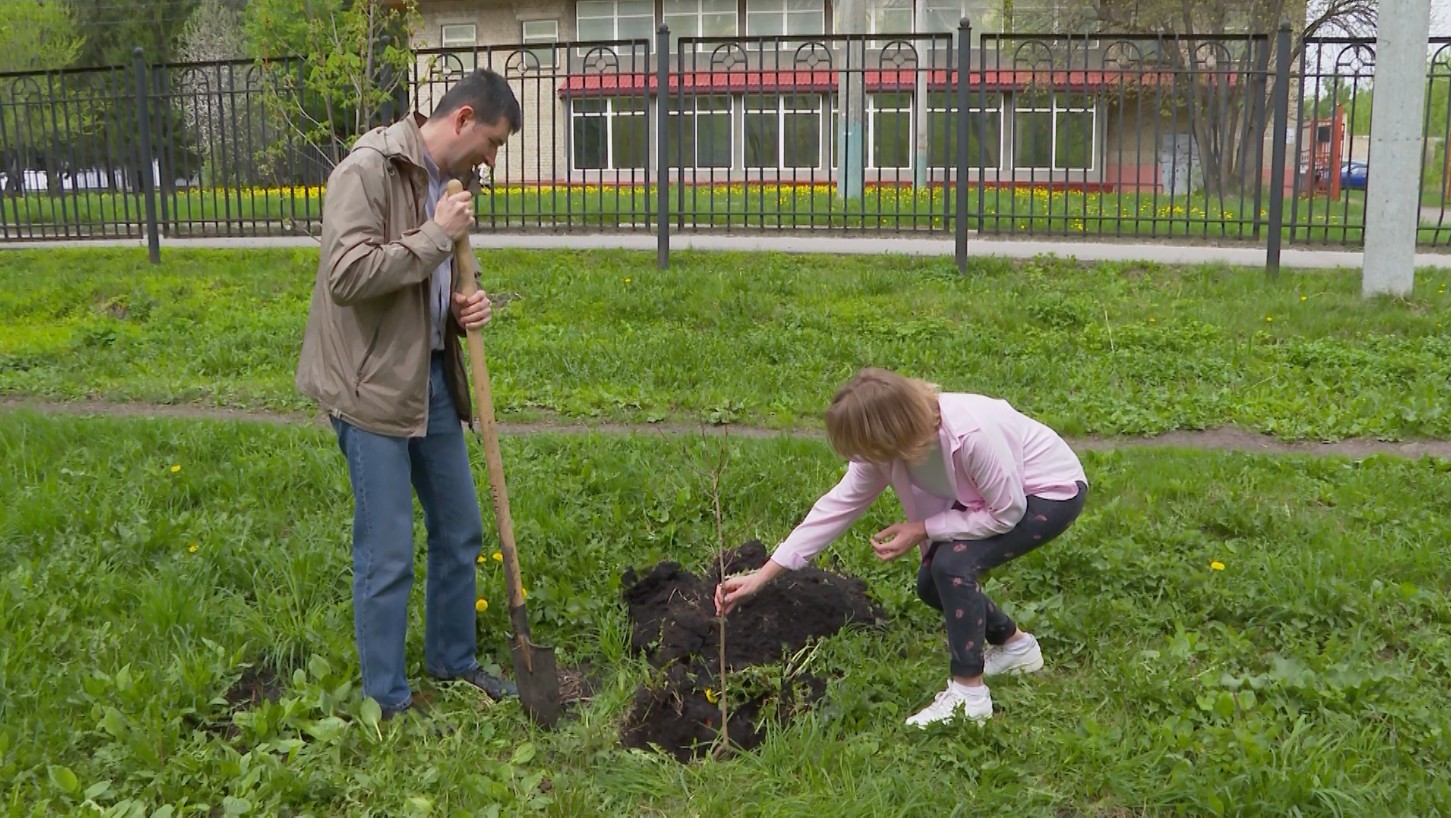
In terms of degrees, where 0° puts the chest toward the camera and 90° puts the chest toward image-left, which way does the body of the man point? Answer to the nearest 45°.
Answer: approximately 315°

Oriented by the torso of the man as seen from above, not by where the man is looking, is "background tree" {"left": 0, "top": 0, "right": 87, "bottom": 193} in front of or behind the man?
behind

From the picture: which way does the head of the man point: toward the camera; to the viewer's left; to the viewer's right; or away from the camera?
to the viewer's right

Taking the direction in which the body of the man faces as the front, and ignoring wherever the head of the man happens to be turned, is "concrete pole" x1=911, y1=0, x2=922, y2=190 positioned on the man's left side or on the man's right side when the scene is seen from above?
on the man's left side

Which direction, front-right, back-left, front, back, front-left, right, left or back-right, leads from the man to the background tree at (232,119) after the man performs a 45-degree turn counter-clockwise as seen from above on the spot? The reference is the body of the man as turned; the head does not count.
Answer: left

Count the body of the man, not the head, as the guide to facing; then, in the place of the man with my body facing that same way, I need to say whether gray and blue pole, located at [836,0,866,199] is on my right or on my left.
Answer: on my left
